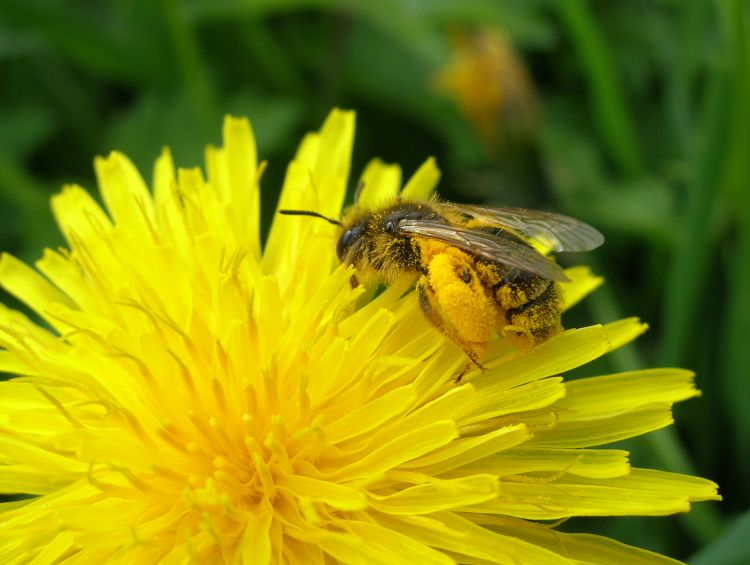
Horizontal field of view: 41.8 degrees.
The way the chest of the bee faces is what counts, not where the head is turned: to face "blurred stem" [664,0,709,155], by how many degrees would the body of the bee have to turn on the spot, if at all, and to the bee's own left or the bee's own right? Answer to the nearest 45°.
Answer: approximately 135° to the bee's own right

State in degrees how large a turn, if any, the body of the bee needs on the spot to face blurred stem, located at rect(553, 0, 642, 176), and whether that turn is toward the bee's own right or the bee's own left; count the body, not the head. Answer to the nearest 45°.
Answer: approximately 135° to the bee's own right

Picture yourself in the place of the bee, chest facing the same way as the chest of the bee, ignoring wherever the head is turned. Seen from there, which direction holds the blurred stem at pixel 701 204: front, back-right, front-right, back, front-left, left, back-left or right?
back-right

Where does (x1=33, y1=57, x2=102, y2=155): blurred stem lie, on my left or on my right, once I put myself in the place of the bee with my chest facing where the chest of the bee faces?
on my right

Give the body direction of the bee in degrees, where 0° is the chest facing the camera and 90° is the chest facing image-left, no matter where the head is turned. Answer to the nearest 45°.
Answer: approximately 90°

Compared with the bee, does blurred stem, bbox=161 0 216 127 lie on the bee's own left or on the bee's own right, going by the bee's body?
on the bee's own right

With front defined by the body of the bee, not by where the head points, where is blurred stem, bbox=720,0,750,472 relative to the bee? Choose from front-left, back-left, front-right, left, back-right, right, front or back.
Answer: back-right
